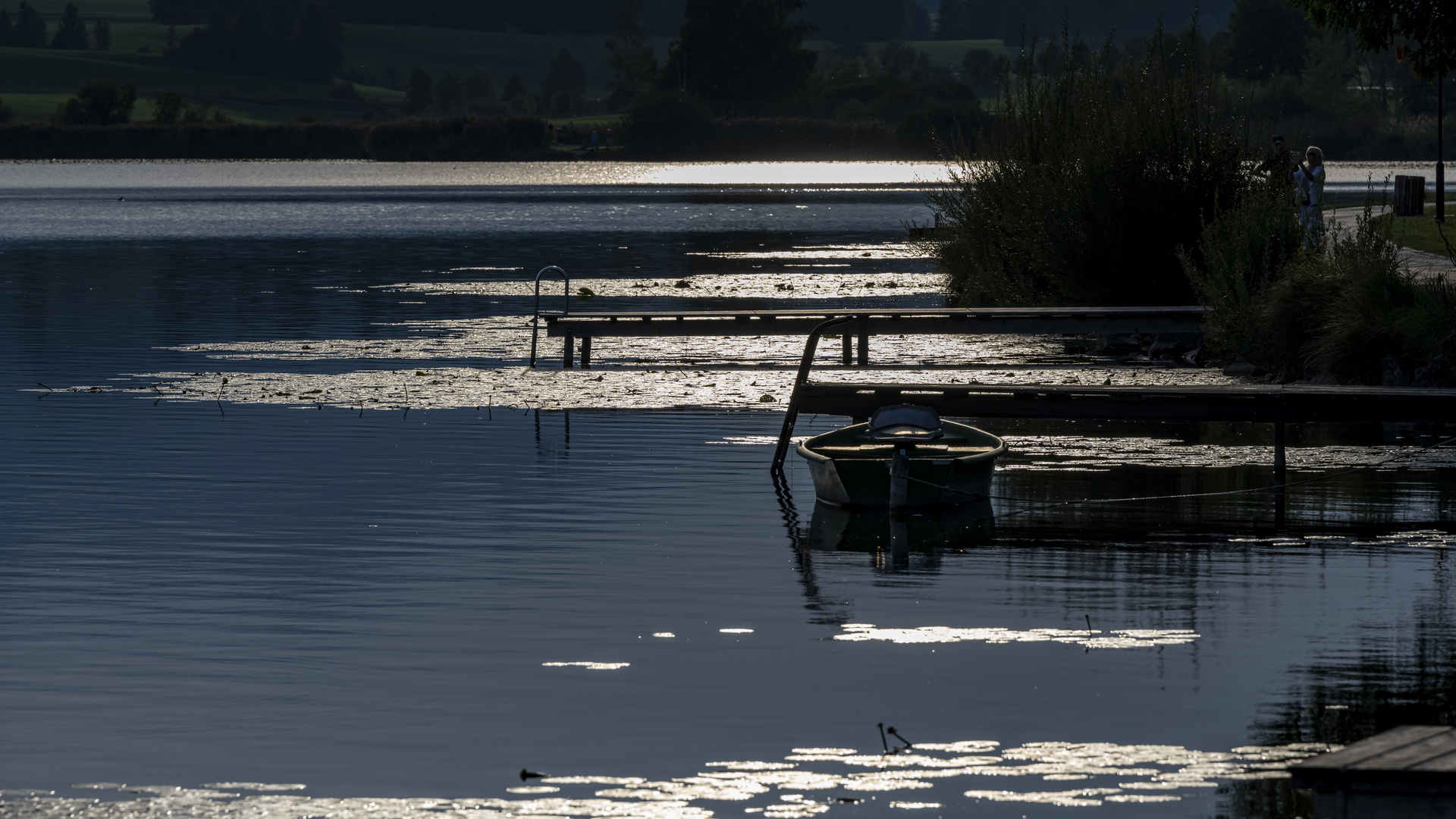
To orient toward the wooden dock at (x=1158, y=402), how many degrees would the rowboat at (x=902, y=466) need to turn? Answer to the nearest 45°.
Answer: approximately 45° to its right

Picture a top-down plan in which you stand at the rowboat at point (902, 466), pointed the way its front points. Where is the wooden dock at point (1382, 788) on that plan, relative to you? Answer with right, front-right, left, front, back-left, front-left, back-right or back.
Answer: back

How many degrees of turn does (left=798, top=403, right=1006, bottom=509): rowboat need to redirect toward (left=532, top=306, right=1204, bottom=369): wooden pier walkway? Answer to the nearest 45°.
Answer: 0° — it already faces it

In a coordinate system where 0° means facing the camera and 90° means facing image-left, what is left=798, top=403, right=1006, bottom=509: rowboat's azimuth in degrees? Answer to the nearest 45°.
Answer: approximately 180°

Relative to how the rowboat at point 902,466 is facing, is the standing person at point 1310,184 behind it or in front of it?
in front

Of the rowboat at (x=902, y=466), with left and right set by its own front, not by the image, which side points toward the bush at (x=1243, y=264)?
front
